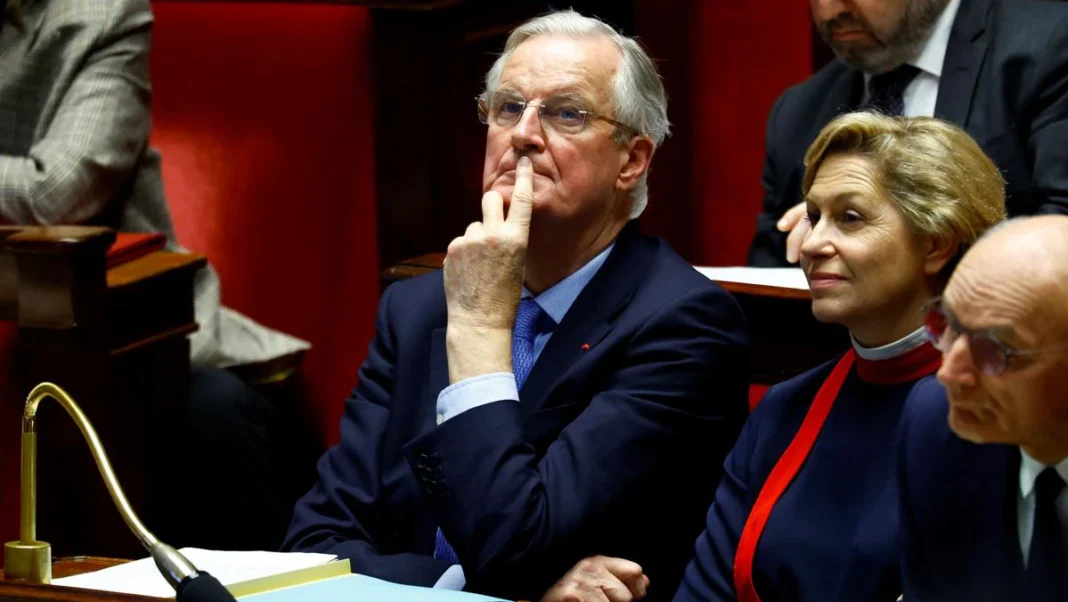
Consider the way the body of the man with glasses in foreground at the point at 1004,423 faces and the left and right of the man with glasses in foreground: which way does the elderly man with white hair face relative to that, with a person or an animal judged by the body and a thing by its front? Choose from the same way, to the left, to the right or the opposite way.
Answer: the same way

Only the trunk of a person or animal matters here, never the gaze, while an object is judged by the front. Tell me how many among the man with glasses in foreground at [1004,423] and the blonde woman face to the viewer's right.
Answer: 0

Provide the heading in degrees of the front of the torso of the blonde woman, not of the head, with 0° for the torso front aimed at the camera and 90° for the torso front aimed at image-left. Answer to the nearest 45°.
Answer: approximately 45°

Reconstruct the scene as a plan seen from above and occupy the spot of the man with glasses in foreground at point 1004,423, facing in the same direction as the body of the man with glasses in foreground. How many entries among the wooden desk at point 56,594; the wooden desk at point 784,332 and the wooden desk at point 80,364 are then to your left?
0

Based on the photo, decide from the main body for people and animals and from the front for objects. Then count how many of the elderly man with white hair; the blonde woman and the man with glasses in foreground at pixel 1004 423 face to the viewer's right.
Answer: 0

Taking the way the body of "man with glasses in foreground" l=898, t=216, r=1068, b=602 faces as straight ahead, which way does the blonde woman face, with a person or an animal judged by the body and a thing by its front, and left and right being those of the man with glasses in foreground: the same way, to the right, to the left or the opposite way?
the same way

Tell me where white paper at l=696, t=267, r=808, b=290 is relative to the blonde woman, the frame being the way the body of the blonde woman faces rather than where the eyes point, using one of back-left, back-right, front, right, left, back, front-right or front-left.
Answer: back-right

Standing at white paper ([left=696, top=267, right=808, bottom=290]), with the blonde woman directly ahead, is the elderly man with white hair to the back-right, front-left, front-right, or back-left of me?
front-right

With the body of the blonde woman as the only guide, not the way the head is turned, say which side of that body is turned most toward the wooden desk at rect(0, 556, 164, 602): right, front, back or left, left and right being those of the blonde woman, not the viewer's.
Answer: front

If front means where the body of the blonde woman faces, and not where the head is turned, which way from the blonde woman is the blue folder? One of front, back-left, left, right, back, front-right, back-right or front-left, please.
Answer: front

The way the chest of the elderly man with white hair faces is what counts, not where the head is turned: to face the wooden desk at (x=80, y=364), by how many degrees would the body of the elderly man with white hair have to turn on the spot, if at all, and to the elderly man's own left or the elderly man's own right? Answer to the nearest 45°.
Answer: approximately 90° to the elderly man's own right

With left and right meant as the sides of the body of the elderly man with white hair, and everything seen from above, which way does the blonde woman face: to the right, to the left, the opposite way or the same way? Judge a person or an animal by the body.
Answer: the same way

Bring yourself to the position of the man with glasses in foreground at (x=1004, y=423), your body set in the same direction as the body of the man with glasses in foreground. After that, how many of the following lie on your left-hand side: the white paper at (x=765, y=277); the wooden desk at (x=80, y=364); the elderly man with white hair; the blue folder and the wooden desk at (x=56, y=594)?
0

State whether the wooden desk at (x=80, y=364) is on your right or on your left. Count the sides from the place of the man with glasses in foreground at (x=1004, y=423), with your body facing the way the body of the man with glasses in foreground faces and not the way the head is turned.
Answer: on your right

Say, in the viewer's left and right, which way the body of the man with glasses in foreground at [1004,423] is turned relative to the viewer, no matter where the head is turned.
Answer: facing the viewer and to the left of the viewer
